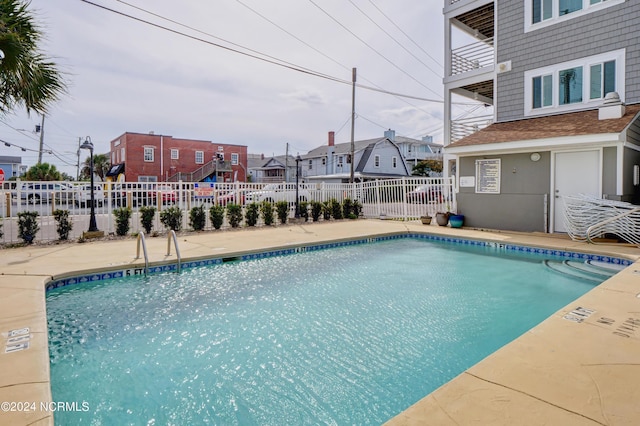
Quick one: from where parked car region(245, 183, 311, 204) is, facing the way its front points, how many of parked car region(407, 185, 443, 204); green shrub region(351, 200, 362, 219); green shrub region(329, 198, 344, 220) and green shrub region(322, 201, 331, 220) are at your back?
4

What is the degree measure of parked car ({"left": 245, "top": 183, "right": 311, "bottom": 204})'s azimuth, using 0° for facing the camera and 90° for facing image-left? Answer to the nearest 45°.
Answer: approximately 90°

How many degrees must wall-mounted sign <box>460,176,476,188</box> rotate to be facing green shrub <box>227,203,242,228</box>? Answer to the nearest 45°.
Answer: approximately 90° to its right

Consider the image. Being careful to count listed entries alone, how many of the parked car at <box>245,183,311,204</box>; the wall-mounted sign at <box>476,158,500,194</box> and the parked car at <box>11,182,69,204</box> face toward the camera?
1

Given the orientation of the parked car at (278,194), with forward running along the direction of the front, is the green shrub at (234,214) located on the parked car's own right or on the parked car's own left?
on the parked car's own left

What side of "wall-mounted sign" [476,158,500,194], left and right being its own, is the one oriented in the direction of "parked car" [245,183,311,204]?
right

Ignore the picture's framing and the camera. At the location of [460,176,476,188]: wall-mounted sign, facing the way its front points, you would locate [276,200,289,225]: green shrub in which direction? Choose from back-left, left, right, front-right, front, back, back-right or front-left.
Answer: right
